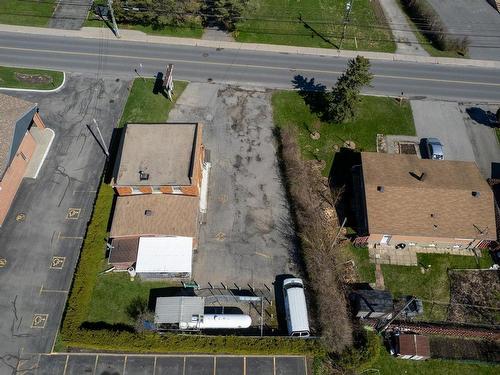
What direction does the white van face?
away from the camera

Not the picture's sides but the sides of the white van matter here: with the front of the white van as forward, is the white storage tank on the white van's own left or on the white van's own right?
on the white van's own left

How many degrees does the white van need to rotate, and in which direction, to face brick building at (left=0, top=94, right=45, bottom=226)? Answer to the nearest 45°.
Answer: approximately 90° to its left

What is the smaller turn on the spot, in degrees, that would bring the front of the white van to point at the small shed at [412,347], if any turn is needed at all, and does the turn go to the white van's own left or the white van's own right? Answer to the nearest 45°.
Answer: approximately 90° to the white van's own right

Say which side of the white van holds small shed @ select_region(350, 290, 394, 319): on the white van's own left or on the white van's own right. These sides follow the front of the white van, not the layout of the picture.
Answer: on the white van's own right
